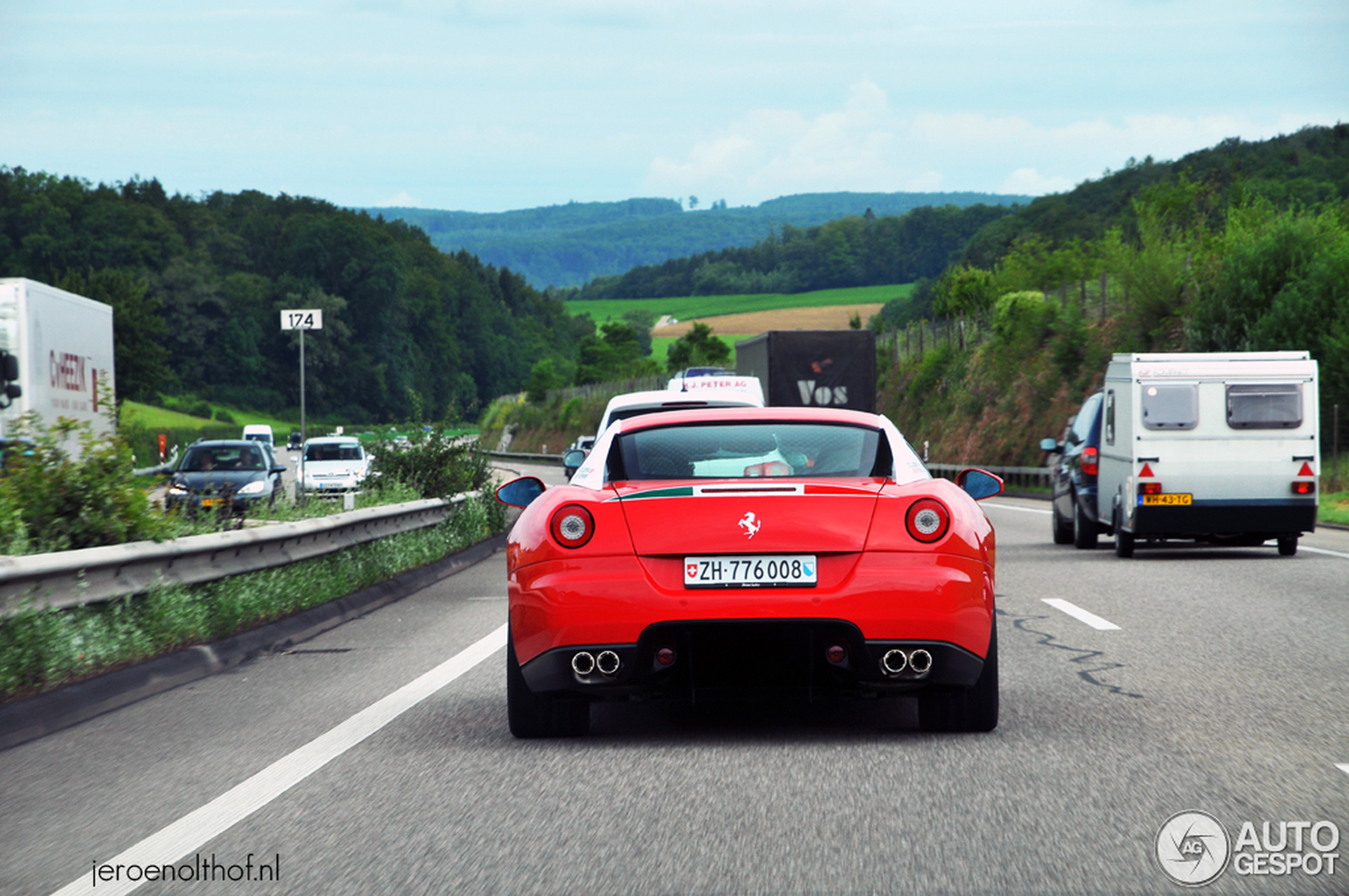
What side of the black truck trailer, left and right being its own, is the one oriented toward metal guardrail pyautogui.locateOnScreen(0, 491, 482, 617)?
back

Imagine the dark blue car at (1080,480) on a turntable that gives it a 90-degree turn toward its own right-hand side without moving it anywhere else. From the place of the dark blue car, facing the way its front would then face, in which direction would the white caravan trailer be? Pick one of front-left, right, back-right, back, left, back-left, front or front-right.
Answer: front-right

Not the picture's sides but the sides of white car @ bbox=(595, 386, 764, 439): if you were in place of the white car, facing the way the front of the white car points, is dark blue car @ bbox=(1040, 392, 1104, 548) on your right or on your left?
on your right

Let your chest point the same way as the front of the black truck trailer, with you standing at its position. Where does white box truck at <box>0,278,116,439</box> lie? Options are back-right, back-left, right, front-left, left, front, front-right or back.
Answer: back-left

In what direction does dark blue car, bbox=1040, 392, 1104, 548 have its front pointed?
away from the camera

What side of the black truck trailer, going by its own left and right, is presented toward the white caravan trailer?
back

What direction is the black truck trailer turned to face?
away from the camera

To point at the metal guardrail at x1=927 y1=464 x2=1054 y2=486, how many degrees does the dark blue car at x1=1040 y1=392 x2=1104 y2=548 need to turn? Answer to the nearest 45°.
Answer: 0° — it already faces it

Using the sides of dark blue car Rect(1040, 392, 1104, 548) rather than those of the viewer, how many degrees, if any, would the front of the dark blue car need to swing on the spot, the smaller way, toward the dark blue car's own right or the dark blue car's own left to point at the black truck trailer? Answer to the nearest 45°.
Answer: approximately 45° to the dark blue car's own left

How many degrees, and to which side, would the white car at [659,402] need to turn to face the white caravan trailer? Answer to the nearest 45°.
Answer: approximately 90° to its right

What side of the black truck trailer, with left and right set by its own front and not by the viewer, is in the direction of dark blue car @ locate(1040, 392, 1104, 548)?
back

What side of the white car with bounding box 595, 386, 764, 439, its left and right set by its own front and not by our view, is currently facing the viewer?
back

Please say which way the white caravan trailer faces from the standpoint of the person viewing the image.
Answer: facing away from the viewer
